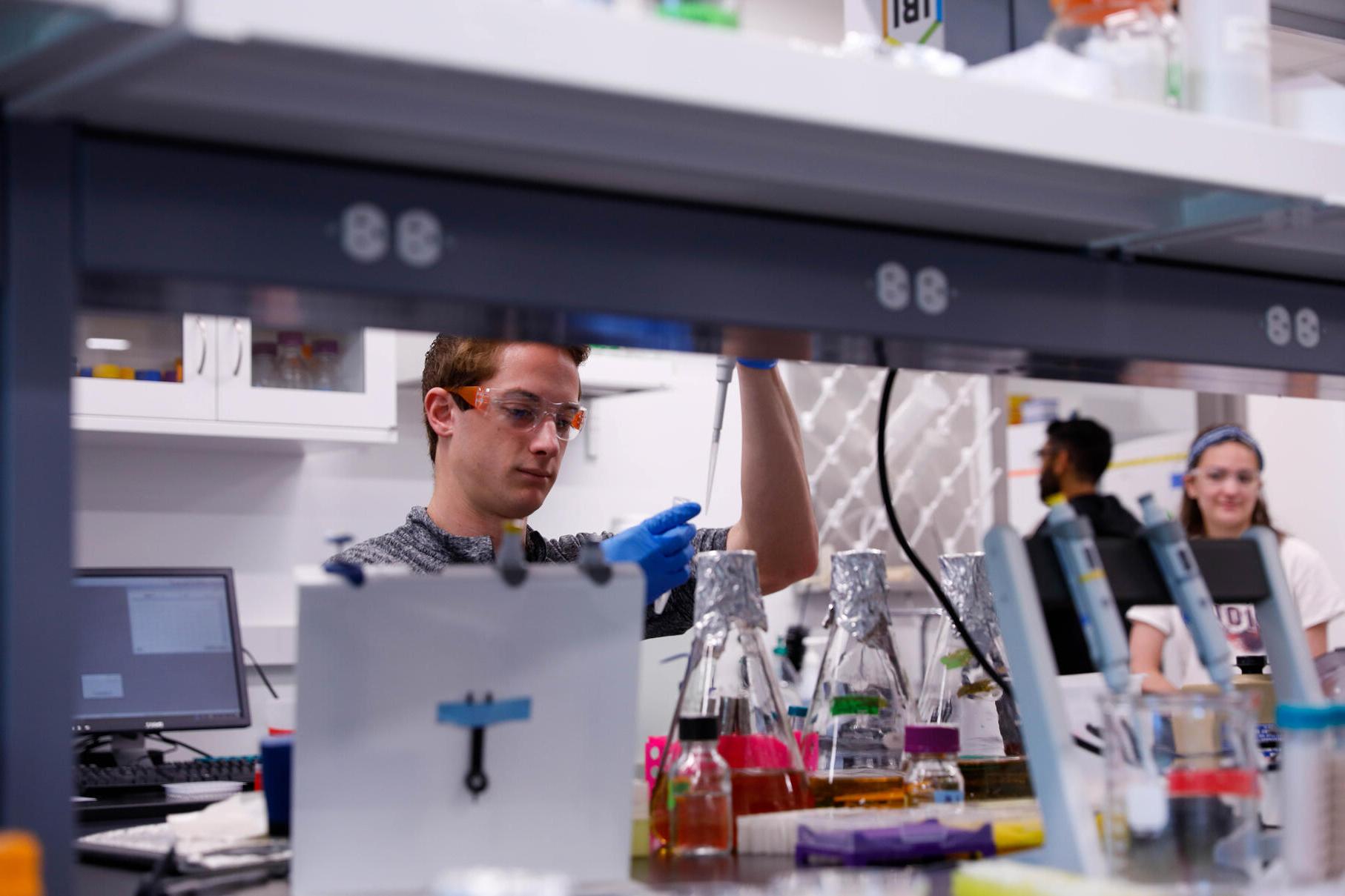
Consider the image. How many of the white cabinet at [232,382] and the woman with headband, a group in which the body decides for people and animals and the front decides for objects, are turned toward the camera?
2

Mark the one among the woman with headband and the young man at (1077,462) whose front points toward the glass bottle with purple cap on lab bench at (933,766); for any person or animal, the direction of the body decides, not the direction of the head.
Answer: the woman with headband

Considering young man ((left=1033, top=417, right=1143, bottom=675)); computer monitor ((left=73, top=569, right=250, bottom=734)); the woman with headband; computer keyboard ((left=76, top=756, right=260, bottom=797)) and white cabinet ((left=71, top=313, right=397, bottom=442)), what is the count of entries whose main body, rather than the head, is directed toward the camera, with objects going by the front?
4

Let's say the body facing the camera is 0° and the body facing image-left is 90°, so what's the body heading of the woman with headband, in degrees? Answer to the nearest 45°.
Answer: approximately 0°
